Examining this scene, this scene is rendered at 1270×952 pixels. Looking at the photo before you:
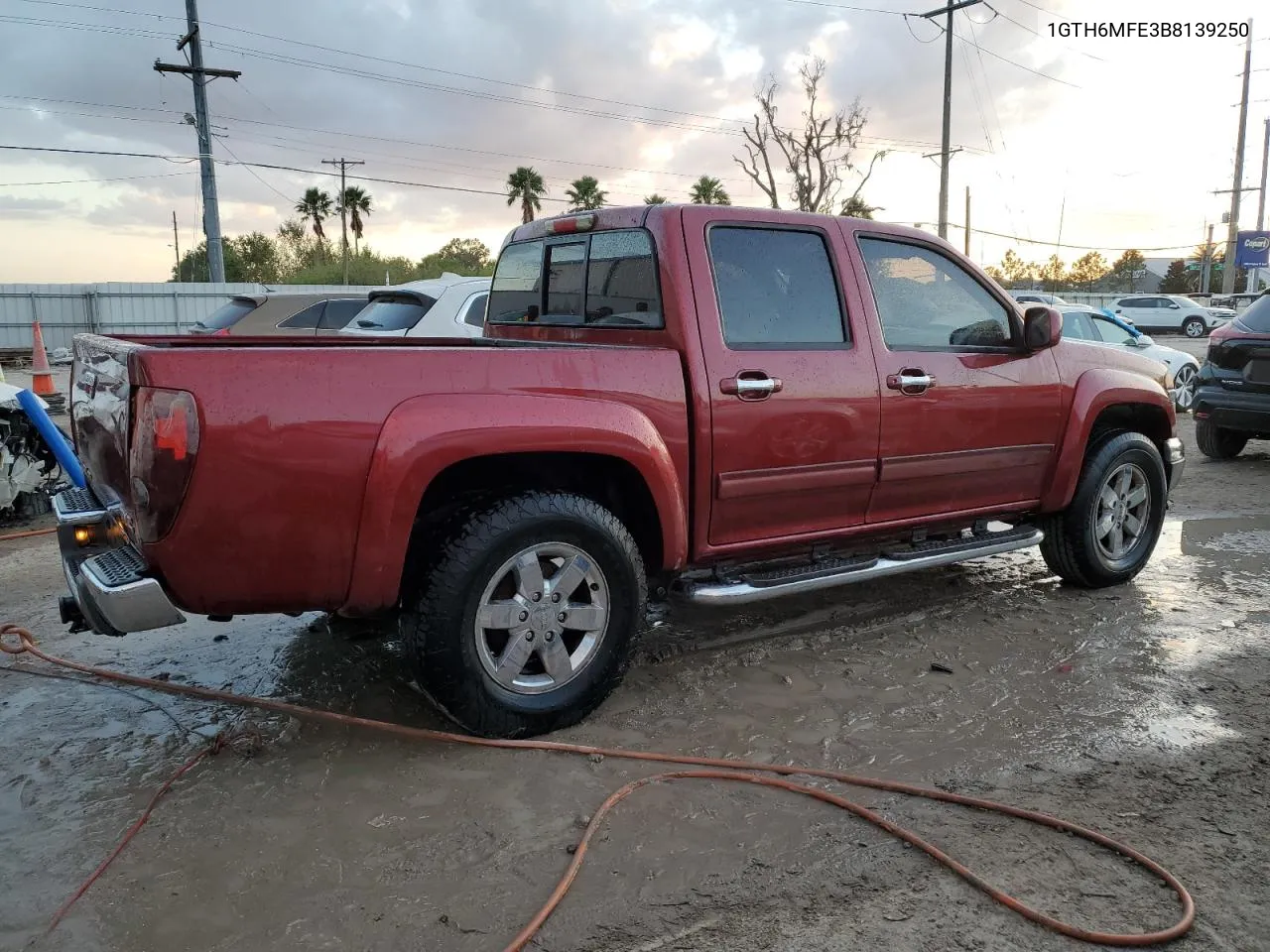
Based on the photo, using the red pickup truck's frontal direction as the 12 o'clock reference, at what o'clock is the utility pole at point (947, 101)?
The utility pole is roughly at 11 o'clock from the red pickup truck.

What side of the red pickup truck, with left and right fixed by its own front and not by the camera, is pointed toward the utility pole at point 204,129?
left

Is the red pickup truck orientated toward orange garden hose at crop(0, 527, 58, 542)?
no

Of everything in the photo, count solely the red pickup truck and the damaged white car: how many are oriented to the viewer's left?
0

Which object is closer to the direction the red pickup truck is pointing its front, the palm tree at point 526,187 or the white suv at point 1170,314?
the white suv

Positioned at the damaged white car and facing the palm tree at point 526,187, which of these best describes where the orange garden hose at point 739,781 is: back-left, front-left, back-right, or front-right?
back-right

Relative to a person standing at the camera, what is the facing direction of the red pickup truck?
facing away from the viewer and to the right of the viewer

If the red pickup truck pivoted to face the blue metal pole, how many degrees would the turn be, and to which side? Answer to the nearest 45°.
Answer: approximately 135° to its left

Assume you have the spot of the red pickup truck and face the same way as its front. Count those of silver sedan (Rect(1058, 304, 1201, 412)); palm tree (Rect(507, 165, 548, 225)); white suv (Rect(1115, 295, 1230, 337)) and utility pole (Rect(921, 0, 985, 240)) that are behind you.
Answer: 0

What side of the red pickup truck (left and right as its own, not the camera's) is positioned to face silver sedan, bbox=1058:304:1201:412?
front
